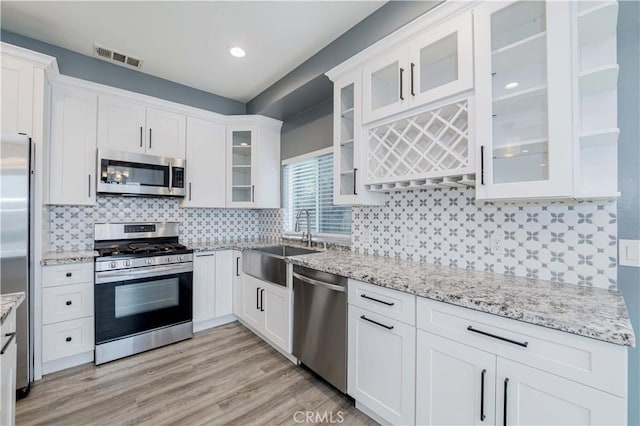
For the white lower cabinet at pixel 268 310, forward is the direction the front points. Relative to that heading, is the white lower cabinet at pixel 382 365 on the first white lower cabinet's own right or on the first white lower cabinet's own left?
on the first white lower cabinet's own left

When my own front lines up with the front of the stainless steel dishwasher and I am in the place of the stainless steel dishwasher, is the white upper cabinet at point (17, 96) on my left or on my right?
on my right

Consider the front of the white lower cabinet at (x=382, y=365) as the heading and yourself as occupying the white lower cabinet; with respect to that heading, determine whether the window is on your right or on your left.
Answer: on your right

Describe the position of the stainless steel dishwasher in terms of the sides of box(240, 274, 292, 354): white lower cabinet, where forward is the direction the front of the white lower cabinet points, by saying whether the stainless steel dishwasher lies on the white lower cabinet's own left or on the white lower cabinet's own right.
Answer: on the white lower cabinet's own left

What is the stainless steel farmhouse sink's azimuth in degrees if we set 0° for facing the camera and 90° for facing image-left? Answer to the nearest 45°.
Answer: approximately 45°

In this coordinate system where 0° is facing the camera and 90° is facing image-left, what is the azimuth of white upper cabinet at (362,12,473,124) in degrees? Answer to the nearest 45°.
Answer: approximately 45°

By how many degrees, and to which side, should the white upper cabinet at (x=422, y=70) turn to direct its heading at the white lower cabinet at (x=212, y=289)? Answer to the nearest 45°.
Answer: approximately 45° to its right

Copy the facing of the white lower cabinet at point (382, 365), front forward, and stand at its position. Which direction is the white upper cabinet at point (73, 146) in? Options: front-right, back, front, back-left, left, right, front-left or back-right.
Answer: front-right

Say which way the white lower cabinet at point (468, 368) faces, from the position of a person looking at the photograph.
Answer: facing the viewer and to the left of the viewer

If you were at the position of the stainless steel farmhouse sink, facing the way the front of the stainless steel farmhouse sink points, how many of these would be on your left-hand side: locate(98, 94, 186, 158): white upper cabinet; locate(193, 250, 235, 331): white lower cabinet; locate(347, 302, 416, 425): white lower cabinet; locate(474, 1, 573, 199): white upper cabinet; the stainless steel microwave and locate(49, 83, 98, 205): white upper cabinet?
2

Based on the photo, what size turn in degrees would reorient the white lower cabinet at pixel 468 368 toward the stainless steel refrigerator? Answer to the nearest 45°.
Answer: approximately 45° to its right

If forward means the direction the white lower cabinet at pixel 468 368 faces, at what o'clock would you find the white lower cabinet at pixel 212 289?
the white lower cabinet at pixel 212 289 is roughly at 2 o'clock from the white lower cabinet at pixel 468 368.

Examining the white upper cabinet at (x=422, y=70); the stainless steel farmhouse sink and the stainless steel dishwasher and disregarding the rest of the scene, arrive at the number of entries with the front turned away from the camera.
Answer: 0

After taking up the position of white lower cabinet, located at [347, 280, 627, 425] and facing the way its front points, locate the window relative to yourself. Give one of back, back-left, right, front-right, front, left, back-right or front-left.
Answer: right

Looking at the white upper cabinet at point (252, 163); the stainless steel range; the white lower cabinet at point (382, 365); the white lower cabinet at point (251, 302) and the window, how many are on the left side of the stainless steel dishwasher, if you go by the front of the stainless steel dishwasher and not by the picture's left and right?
1
